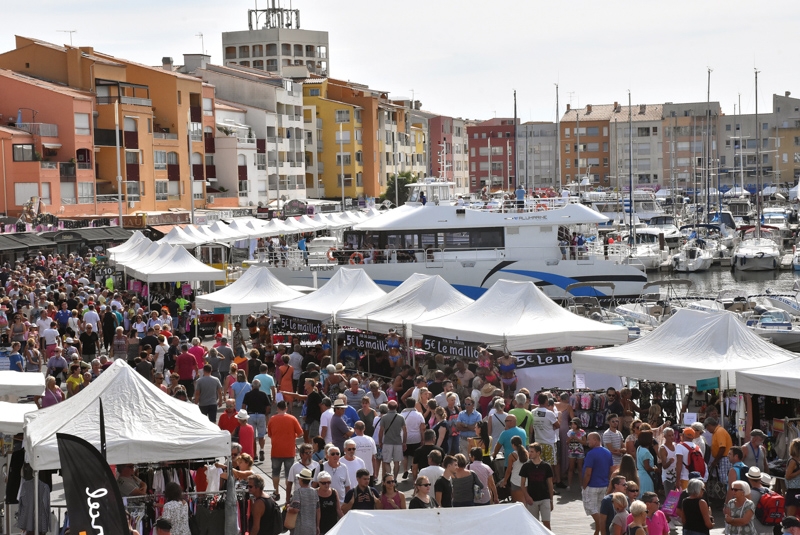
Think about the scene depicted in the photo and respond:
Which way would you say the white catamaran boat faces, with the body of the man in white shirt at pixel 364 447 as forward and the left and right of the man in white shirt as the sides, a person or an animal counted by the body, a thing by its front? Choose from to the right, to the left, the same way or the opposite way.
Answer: to the left

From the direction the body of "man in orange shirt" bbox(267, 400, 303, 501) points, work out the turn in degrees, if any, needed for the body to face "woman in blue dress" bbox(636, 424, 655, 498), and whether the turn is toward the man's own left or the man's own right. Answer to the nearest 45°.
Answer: approximately 135° to the man's own right

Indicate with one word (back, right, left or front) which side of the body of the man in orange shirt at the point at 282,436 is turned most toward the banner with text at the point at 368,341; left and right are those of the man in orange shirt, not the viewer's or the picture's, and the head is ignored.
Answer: front

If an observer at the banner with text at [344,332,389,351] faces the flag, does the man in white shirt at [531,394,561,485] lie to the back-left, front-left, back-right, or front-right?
front-left

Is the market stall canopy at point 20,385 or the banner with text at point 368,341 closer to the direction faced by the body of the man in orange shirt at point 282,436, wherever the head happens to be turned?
the banner with text

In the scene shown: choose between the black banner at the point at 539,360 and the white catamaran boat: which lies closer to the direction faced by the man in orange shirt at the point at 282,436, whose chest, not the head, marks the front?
the white catamaran boat

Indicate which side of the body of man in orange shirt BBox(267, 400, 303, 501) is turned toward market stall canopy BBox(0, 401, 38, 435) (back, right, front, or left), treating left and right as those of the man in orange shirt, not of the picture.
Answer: left

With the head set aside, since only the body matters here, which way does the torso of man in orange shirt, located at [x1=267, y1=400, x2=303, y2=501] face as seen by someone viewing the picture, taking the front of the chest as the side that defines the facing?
away from the camera
